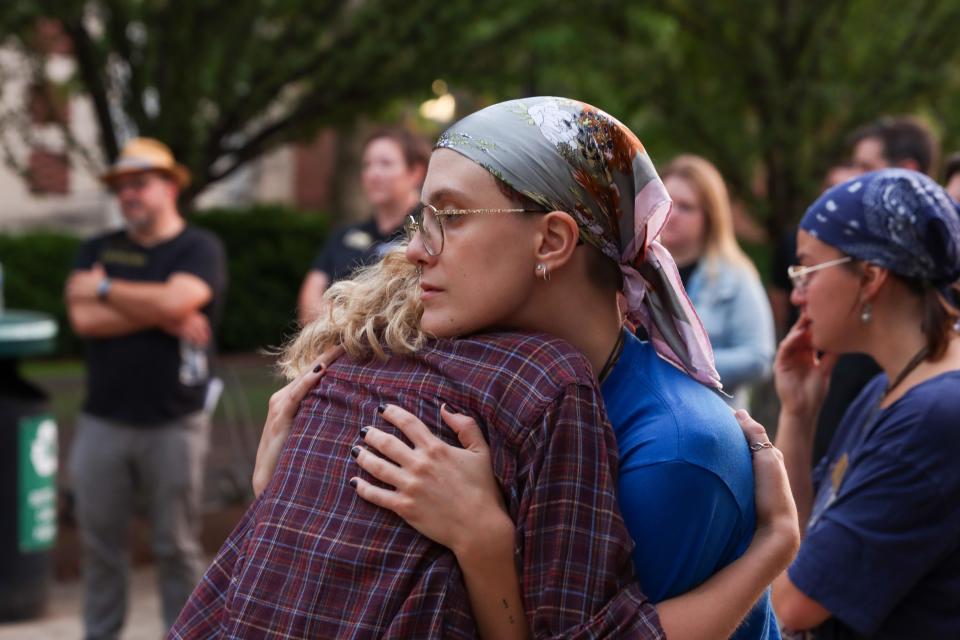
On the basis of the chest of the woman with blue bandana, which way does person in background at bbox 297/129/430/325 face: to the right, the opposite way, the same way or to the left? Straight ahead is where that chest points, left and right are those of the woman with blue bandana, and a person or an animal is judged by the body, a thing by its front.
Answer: to the left

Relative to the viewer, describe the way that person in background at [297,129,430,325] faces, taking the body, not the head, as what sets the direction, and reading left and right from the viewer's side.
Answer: facing the viewer and to the left of the viewer

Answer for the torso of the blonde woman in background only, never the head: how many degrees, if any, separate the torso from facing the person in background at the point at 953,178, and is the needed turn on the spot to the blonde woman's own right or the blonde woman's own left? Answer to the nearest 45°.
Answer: approximately 90° to the blonde woman's own left

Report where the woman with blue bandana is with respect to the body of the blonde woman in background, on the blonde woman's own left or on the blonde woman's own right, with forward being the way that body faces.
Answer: on the blonde woman's own left

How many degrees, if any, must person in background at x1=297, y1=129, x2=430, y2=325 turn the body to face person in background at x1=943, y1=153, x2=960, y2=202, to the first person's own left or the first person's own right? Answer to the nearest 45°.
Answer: approximately 90° to the first person's own left

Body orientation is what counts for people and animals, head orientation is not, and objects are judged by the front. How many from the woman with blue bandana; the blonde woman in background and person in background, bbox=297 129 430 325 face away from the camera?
0

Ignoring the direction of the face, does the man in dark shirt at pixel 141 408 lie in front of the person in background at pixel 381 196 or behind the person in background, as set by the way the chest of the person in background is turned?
in front

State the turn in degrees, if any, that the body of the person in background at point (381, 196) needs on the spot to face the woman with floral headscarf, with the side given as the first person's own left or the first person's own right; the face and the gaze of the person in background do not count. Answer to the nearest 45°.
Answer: approximately 45° to the first person's own left

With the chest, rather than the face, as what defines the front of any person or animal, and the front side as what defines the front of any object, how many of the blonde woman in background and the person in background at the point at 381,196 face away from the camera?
0

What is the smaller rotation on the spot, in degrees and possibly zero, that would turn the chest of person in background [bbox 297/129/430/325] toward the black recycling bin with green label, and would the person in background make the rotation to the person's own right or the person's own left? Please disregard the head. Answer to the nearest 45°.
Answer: approximately 45° to the person's own right

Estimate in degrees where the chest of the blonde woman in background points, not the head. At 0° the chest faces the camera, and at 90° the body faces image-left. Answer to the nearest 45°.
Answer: approximately 45°

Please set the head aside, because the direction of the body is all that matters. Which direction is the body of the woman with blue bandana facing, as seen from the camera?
to the viewer's left

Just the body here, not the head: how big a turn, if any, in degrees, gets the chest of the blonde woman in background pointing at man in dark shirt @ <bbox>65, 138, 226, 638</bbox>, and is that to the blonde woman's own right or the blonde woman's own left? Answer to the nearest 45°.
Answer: approximately 45° to the blonde woman's own right

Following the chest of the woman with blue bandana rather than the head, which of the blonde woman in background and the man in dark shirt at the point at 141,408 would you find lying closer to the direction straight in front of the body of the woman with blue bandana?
the man in dark shirt

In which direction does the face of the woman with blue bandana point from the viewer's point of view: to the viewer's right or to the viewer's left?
to the viewer's left
